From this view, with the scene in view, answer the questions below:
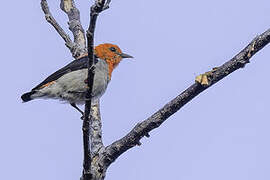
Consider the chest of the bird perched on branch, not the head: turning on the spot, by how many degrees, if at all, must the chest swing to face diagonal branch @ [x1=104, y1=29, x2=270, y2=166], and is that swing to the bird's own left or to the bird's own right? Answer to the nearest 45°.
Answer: approximately 45° to the bird's own right

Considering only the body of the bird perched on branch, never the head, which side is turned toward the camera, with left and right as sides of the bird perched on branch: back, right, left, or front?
right
